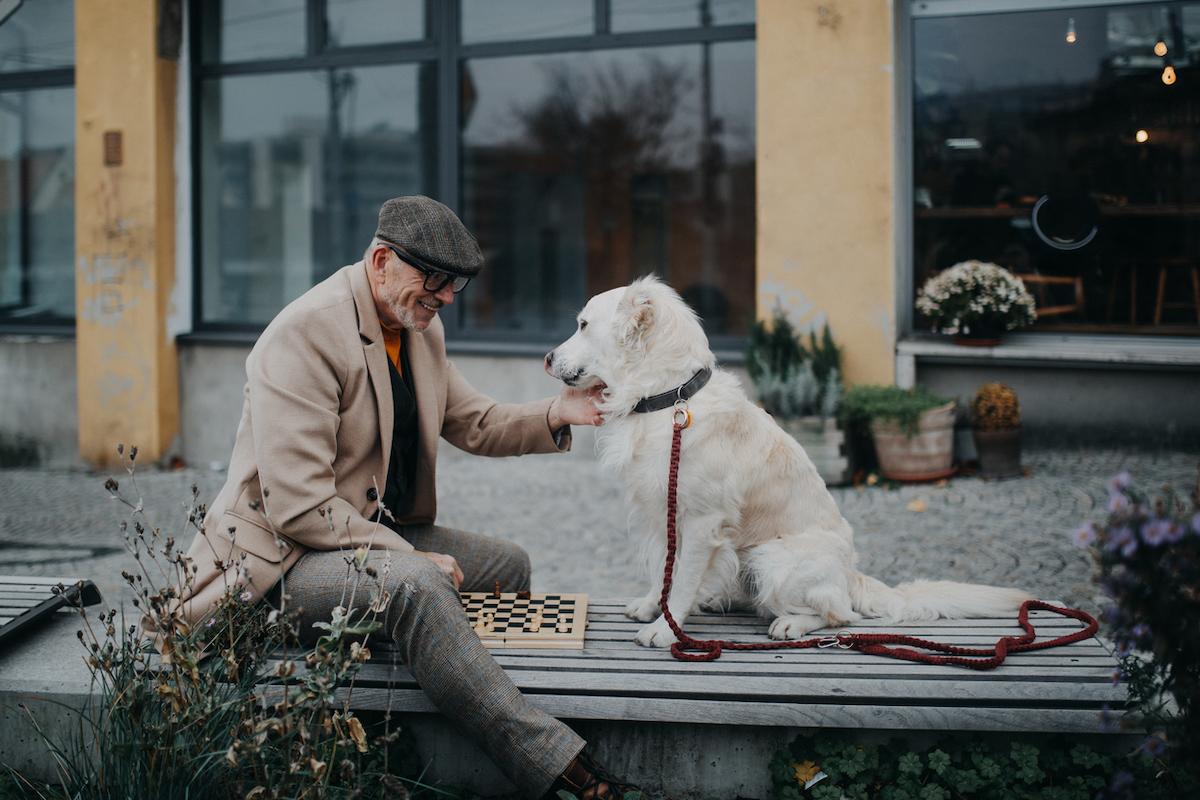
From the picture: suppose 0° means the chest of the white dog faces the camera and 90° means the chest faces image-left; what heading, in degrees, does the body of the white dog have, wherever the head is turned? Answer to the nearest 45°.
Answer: approximately 90°

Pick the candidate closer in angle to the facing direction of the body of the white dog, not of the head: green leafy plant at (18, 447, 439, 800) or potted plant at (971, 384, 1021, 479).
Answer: the green leafy plant
